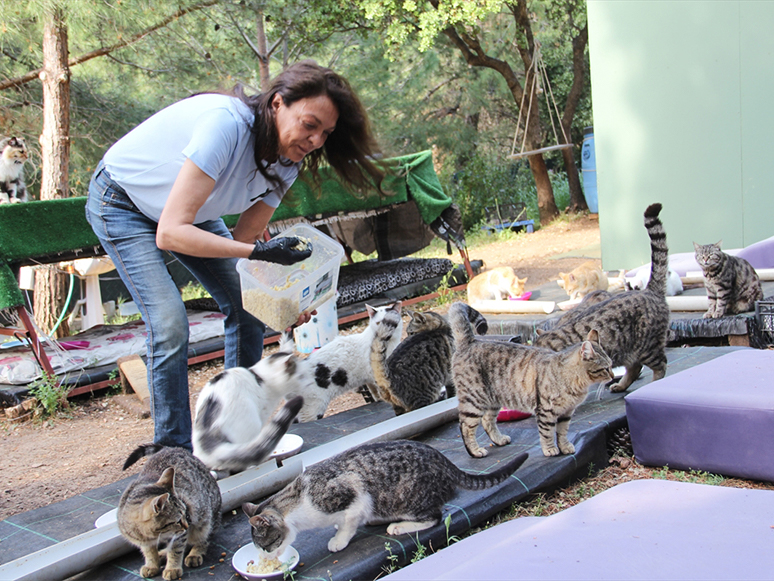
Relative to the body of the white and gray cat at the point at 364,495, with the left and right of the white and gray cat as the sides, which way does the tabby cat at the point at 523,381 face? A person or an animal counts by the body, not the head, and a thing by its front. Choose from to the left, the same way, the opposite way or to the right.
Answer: the opposite way

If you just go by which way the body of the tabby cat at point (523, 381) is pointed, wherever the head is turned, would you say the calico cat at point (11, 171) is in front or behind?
behind

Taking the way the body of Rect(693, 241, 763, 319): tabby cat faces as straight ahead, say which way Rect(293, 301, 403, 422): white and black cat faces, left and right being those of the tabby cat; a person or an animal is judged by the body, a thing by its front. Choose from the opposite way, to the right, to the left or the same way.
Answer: the opposite way

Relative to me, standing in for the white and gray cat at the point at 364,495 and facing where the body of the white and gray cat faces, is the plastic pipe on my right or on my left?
on my right

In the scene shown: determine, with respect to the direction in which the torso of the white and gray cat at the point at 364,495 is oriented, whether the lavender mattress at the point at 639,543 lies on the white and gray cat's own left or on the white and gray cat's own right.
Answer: on the white and gray cat's own left

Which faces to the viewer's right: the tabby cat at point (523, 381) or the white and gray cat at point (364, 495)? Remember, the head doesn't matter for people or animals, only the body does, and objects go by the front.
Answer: the tabby cat

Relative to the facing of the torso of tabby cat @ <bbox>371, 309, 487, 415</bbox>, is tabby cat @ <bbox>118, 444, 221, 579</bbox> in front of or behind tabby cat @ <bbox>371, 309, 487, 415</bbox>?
behind

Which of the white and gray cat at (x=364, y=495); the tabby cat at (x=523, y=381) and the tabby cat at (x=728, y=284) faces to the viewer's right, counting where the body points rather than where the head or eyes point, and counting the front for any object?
the tabby cat at (x=523, y=381)

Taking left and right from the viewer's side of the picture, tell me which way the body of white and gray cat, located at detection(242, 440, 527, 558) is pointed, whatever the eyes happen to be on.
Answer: facing to the left of the viewer

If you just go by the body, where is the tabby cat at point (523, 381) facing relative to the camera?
to the viewer's right

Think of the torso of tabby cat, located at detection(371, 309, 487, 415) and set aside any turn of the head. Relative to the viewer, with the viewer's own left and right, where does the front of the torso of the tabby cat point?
facing away from the viewer and to the right of the viewer

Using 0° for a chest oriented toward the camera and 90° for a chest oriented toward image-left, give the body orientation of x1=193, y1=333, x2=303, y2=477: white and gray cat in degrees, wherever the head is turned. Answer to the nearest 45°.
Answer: approximately 225°

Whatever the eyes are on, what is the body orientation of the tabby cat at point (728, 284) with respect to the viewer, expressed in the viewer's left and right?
facing the viewer and to the left of the viewer
